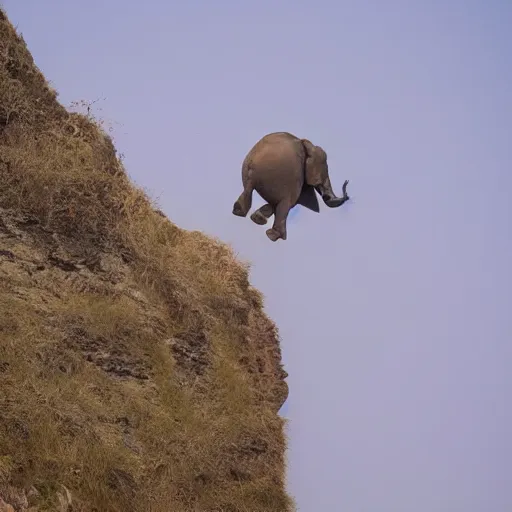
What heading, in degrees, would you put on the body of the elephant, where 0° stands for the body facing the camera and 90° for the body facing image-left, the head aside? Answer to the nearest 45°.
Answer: approximately 270°
